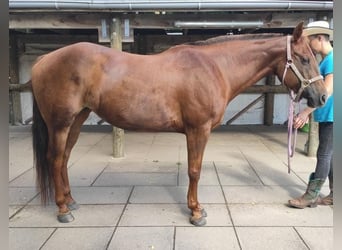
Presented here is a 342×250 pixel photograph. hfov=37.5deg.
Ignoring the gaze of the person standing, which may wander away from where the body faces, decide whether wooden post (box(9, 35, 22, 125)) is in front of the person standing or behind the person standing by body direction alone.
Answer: in front

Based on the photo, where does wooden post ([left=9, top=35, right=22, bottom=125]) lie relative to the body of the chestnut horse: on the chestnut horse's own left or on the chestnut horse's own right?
on the chestnut horse's own left

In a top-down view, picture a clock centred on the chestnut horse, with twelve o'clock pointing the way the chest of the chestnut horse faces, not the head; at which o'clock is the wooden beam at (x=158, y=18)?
The wooden beam is roughly at 9 o'clock from the chestnut horse.

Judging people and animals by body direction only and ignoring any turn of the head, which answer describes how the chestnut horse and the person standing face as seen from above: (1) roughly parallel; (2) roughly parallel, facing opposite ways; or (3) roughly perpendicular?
roughly parallel, facing opposite ways

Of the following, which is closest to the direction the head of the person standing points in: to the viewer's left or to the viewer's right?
to the viewer's left

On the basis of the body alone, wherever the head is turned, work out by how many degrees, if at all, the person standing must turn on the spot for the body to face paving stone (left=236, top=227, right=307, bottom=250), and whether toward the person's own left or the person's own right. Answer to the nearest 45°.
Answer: approximately 90° to the person's own left

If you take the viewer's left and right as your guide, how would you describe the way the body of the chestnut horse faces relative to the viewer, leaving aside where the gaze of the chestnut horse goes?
facing to the right of the viewer

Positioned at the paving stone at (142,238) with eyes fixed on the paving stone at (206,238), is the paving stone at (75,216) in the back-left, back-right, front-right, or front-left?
back-left

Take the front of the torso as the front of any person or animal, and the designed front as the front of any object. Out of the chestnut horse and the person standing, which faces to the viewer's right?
the chestnut horse

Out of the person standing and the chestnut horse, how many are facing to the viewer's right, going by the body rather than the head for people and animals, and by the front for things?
1

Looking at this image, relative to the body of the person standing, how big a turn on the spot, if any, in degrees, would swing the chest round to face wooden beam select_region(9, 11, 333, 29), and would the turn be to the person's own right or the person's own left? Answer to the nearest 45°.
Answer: approximately 45° to the person's own right

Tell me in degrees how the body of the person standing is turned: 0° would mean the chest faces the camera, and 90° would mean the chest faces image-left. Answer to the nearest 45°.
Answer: approximately 90°
